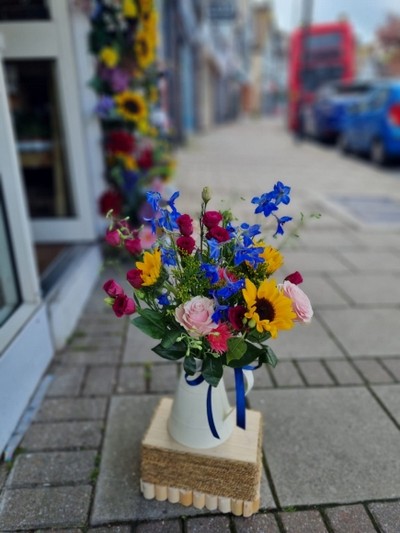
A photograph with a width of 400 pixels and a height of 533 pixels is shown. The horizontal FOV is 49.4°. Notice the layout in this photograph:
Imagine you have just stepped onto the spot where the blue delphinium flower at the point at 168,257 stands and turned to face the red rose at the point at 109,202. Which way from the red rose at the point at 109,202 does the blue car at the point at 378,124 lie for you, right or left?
right

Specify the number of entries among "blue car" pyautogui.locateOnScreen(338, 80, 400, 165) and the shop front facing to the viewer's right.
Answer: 1

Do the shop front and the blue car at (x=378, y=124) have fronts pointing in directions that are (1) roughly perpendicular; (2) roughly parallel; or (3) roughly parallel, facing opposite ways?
roughly perpendicular

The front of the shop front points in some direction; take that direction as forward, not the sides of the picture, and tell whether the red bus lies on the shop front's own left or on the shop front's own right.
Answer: on the shop front's own left

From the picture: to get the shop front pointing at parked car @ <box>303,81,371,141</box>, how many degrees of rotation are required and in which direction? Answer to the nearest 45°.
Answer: approximately 45° to its left

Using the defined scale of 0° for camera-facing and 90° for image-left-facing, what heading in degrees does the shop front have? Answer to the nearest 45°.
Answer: approximately 270°
